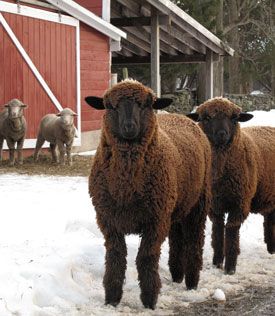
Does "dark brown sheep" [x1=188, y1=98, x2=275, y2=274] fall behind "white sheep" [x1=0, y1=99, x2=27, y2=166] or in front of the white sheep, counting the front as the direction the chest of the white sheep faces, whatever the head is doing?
in front

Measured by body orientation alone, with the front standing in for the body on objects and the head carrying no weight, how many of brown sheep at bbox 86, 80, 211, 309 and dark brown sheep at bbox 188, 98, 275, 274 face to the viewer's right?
0

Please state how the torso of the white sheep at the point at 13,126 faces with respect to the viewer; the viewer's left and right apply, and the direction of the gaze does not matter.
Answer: facing the viewer and to the right of the viewer

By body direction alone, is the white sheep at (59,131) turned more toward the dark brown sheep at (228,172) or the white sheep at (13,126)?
the dark brown sheep

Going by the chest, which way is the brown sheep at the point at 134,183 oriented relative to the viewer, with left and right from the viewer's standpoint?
facing the viewer and to the left of the viewer

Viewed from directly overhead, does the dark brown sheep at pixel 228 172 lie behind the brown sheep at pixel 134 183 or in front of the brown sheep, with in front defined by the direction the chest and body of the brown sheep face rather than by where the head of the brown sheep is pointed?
behind

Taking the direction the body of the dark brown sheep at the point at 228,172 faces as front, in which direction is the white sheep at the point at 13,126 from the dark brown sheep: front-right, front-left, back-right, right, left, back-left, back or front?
right

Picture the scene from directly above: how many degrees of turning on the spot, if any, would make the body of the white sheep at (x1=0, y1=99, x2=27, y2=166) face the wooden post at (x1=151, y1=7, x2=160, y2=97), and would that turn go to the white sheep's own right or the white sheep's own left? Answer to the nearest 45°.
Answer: approximately 90° to the white sheep's own left

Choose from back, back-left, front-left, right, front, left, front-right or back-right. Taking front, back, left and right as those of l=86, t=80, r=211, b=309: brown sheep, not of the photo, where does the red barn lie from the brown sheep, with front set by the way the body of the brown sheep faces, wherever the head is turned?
back-right

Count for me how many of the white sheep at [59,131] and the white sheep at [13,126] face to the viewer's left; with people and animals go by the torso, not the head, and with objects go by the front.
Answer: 0

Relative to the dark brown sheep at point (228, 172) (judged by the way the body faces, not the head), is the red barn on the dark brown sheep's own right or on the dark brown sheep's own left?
on the dark brown sheep's own right

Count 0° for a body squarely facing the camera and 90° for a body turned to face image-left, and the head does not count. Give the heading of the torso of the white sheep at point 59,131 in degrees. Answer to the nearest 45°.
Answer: approximately 315°
